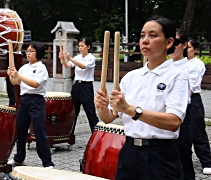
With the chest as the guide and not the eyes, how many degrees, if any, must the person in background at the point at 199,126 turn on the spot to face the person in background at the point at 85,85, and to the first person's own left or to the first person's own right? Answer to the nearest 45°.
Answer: approximately 90° to the first person's own right

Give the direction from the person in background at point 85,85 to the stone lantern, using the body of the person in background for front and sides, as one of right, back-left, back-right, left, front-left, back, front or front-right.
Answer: back-right

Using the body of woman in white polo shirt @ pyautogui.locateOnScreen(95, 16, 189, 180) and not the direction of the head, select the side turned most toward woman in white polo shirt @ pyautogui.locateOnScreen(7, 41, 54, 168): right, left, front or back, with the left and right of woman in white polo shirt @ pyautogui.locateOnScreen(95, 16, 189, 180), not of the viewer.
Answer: right

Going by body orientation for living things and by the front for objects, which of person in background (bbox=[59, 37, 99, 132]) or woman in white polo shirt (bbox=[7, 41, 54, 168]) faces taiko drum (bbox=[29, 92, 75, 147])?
the person in background

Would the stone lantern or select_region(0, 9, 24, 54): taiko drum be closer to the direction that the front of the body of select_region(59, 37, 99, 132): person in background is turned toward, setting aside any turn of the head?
the taiko drum

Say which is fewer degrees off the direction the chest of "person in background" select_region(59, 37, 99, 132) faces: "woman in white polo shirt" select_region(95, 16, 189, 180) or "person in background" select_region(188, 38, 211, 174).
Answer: the woman in white polo shirt

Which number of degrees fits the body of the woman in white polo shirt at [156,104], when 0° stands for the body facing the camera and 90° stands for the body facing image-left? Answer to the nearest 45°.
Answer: approximately 45°
